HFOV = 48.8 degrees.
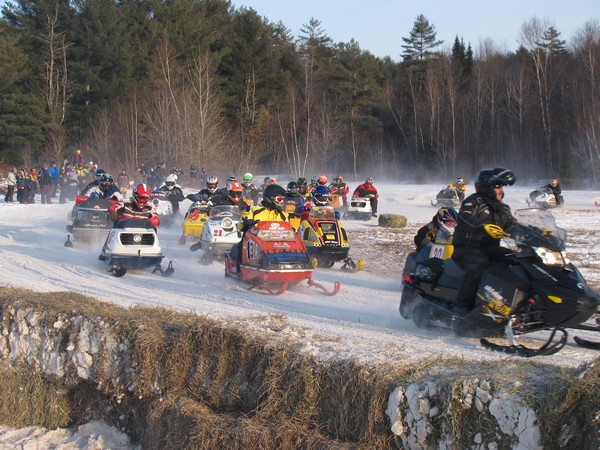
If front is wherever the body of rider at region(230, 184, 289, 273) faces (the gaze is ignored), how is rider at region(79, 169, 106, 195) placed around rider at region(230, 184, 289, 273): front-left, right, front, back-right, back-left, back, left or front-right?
back

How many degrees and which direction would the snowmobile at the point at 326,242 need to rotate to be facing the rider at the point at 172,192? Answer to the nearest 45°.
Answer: approximately 180°

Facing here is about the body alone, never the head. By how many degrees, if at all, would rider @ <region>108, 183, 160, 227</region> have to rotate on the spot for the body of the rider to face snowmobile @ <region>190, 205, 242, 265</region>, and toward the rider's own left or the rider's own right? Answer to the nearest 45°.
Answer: approximately 90° to the rider's own left

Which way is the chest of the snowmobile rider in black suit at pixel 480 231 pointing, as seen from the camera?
to the viewer's right

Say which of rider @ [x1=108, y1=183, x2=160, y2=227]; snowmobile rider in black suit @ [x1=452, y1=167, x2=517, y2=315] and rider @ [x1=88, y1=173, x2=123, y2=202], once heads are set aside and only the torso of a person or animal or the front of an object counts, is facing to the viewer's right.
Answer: the snowmobile rider in black suit

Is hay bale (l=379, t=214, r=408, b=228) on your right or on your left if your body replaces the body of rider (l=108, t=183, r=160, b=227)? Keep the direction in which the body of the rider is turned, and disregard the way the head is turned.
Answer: on your left

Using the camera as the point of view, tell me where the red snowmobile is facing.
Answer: facing the viewer and to the right of the viewer

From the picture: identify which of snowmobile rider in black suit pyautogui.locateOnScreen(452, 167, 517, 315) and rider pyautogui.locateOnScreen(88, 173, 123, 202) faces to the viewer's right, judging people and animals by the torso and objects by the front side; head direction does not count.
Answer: the snowmobile rider in black suit

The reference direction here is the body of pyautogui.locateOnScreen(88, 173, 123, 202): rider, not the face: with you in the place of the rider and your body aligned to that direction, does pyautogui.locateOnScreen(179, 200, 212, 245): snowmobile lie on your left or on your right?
on your left

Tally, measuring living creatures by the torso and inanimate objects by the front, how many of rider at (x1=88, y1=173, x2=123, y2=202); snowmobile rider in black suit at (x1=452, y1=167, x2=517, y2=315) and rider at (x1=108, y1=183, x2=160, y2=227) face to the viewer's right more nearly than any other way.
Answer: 1

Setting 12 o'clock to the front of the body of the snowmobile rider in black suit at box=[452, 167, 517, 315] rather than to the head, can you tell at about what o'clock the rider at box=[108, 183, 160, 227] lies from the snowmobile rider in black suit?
The rider is roughly at 7 o'clock from the snowmobile rider in black suit.

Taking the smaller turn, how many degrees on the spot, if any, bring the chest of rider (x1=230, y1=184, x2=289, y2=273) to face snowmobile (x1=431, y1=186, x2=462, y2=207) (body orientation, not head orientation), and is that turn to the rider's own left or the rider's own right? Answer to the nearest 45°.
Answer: approximately 90° to the rider's own left

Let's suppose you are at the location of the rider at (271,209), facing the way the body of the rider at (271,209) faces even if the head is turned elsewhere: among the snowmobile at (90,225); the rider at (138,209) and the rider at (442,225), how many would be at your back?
2
